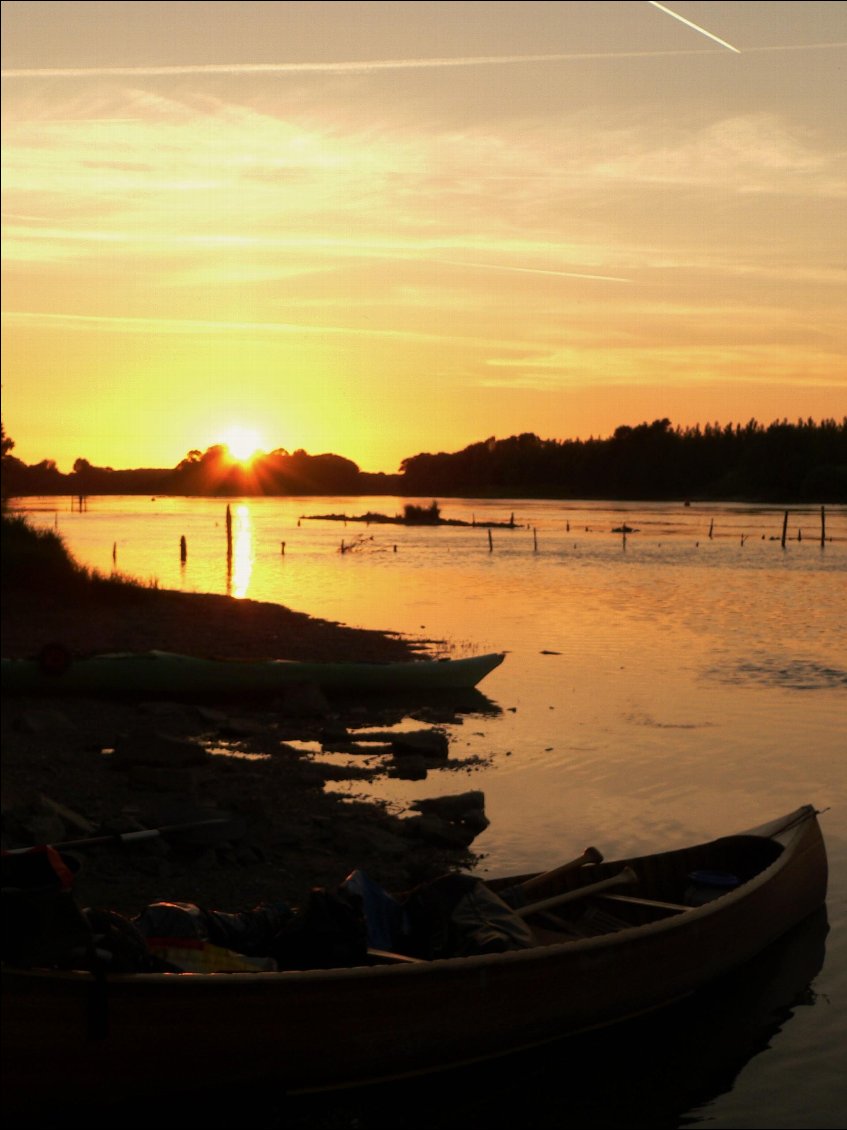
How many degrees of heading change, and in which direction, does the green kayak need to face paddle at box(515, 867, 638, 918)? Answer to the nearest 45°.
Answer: approximately 90° to its right

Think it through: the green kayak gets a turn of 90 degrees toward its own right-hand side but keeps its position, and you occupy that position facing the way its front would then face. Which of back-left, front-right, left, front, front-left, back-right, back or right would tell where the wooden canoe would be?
front

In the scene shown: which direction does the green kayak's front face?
to the viewer's right
